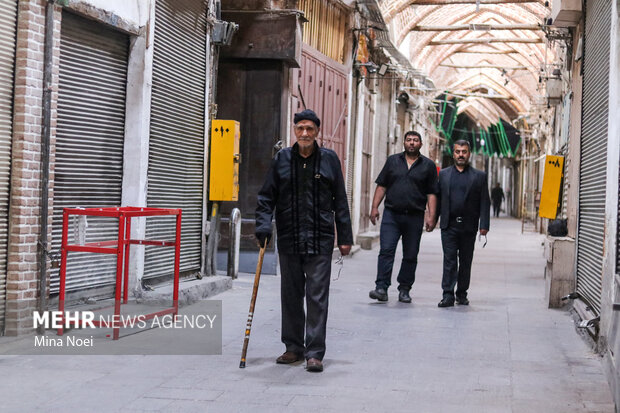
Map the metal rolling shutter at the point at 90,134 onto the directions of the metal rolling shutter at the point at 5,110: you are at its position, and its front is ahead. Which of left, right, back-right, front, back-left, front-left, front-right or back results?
left

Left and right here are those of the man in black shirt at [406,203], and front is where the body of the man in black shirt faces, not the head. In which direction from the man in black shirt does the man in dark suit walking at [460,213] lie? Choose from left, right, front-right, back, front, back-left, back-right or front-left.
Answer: left

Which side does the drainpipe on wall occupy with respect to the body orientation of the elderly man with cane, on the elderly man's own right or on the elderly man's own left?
on the elderly man's own right

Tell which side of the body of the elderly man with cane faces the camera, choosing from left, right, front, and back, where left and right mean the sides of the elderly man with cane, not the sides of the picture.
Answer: front

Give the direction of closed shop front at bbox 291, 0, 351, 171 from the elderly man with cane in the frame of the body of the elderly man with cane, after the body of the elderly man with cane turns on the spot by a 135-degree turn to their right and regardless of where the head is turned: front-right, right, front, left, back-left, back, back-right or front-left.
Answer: front-right

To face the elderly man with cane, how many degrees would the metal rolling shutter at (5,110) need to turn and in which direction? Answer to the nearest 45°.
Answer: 0° — it already faces them

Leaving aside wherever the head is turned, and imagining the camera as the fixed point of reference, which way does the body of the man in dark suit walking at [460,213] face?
toward the camera

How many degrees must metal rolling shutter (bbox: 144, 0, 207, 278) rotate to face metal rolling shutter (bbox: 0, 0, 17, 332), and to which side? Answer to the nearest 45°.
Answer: approximately 90° to its right

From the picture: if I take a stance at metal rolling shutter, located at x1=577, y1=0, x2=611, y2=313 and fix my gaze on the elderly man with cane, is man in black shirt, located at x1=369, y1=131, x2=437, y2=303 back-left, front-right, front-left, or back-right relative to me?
front-right

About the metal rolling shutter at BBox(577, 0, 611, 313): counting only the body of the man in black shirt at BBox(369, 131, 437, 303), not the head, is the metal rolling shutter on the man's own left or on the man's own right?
on the man's own left

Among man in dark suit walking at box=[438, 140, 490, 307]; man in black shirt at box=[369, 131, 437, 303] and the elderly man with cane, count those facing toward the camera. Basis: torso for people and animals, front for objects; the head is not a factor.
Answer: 3

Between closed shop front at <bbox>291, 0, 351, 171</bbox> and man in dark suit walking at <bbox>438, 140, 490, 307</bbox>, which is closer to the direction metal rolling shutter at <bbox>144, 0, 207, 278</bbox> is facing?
the man in dark suit walking
